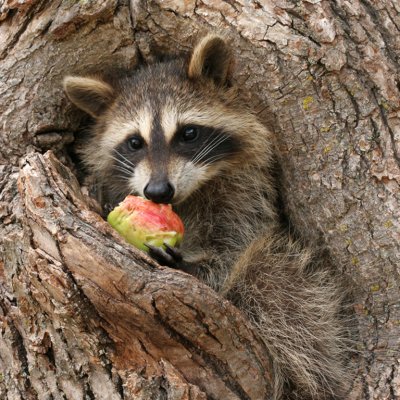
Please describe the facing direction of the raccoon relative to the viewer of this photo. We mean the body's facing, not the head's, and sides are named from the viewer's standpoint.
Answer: facing the viewer and to the left of the viewer
